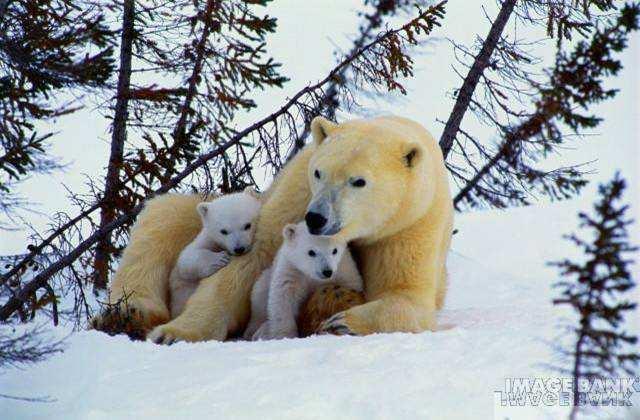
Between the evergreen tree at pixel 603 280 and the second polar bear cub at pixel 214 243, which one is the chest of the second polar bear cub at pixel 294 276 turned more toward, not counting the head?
the evergreen tree

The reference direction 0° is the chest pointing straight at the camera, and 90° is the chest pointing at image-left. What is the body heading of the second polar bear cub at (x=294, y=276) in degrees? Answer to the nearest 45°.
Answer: approximately 315°

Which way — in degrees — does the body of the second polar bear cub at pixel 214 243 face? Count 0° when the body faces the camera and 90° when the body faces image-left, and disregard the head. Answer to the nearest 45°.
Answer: approximately 315°

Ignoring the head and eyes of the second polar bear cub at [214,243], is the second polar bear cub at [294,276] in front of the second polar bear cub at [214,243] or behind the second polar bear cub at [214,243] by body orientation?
in front

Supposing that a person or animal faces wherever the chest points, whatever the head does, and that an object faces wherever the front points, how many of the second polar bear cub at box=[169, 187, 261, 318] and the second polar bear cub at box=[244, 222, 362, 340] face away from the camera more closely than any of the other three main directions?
0
